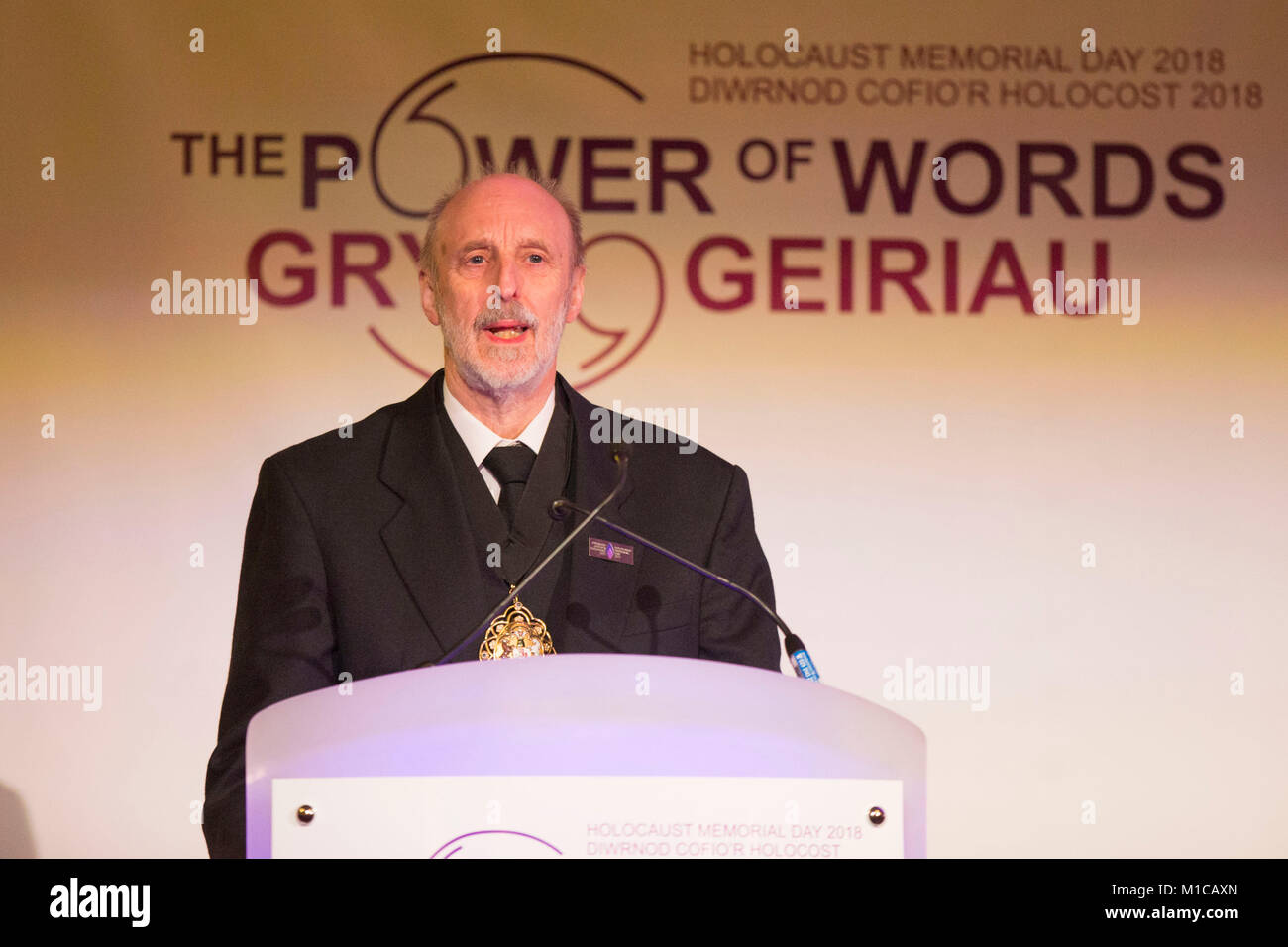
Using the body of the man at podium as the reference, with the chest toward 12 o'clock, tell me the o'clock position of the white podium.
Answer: The white podium is roughly at 12 o'clock from the man at podium.

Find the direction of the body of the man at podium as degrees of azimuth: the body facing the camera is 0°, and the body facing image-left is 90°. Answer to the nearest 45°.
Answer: approximately 0°
